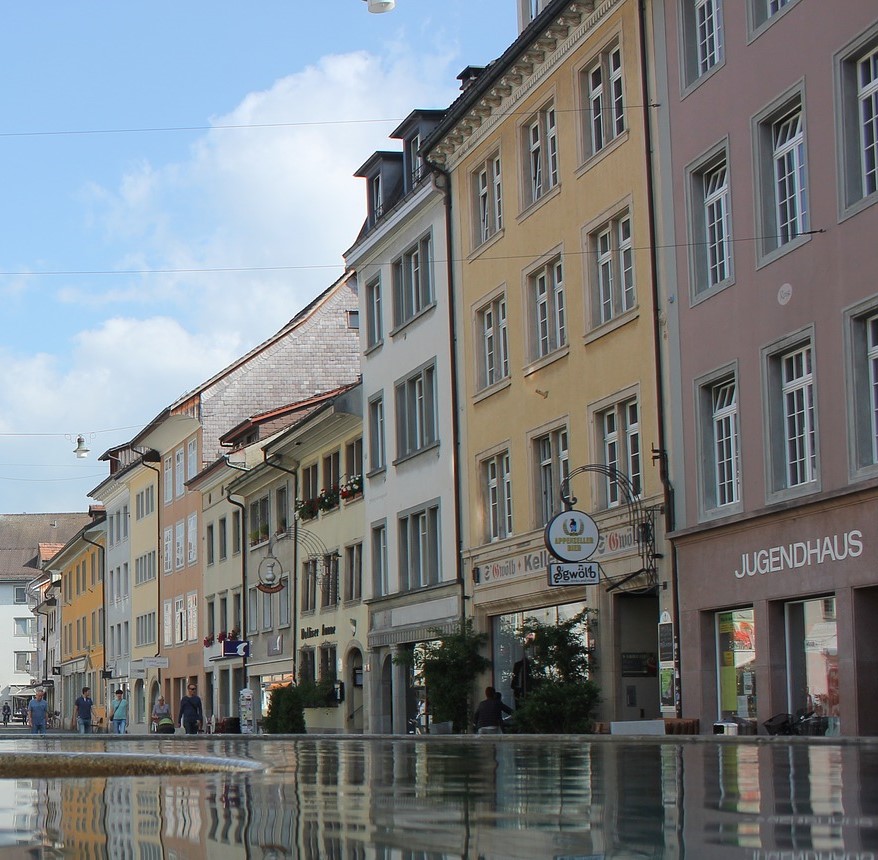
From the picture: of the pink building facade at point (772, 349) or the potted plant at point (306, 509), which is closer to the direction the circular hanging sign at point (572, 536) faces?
the pink building facade

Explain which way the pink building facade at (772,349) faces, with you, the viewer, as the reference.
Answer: facing the viewer and to the left of the viewer

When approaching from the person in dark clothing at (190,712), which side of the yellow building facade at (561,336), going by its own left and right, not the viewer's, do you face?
right

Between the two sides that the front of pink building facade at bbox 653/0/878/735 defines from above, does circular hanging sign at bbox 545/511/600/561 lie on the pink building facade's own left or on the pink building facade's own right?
on the pink building facade's own right

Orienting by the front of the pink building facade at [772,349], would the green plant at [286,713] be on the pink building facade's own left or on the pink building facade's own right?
on the pink building facade's own right

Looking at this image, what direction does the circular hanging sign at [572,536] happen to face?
toward the camera

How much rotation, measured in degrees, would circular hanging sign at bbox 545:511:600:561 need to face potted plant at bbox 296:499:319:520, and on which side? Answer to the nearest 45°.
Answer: approximately 180°

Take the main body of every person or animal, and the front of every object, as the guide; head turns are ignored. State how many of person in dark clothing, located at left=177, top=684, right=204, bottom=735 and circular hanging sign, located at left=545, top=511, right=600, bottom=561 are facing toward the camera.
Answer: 2

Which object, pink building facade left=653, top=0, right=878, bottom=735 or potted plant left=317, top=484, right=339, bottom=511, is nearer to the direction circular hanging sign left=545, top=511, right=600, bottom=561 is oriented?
the pink building facade

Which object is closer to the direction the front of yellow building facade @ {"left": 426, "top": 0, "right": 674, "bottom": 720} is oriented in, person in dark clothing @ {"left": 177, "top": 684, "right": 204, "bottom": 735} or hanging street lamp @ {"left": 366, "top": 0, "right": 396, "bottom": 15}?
the hanging street lamp

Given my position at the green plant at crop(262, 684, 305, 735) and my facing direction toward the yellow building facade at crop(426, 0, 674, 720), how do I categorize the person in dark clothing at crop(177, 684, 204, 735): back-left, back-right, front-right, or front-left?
back-right
